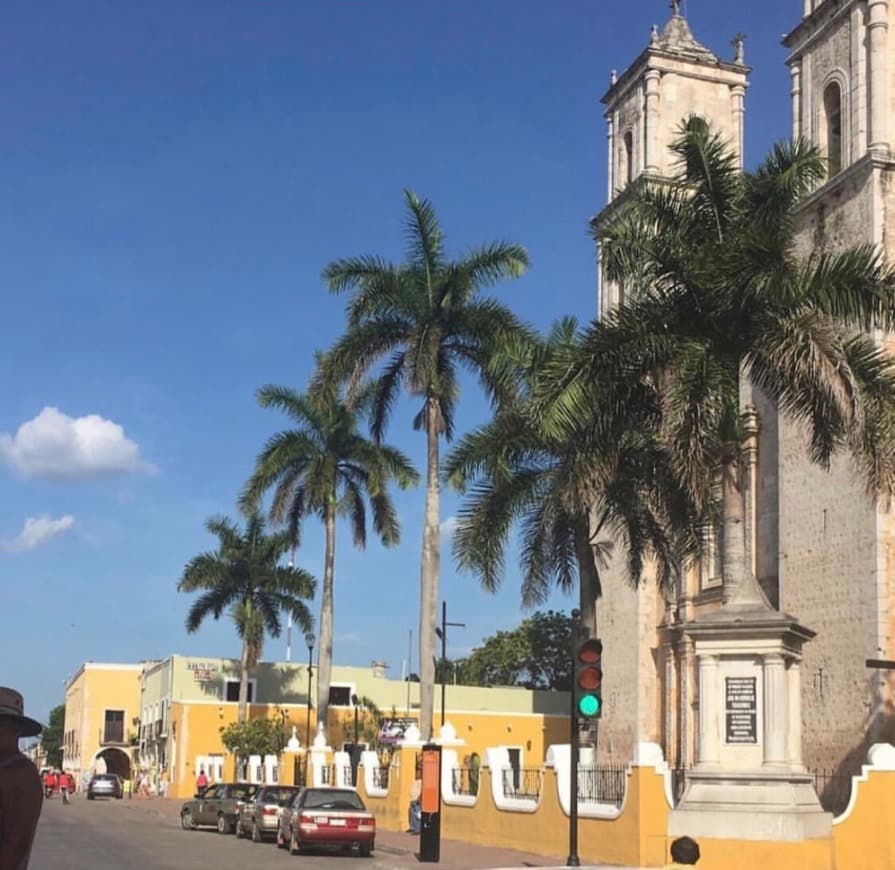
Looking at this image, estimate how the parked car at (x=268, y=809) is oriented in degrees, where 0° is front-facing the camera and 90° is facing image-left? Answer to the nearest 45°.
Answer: approximately 135°

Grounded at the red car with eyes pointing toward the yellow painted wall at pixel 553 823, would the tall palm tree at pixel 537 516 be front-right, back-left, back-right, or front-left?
front-left

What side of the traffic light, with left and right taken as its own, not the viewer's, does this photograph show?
front

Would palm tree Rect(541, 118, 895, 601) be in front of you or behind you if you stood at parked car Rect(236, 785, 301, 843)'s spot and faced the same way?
behind

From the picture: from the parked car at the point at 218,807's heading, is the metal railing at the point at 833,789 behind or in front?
behind

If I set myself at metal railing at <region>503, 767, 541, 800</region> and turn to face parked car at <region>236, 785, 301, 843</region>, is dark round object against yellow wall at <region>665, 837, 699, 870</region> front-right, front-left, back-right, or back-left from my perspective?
back-left

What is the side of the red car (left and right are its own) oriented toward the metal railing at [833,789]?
right

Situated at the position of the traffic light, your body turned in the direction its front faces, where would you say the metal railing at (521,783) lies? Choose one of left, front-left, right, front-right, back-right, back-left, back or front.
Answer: back

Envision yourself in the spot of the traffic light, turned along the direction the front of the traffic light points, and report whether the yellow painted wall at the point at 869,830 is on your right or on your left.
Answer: on your left
